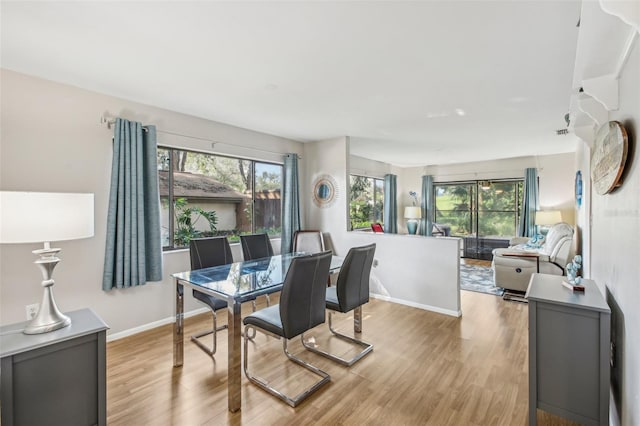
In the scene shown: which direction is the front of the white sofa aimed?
to the viewer's left

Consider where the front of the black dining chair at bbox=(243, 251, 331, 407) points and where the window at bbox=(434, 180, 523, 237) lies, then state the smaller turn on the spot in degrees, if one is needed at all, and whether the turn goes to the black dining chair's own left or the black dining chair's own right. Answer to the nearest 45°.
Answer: approximately 90° to the black dining chair's own right

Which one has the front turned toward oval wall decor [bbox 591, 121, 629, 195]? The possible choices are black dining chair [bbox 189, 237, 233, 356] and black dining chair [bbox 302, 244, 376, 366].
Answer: black dining chair [bbox 189, 237, 233, 356]

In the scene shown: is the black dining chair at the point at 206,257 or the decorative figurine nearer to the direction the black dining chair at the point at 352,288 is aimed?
the black dining chair

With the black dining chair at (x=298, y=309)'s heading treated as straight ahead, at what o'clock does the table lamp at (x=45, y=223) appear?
The table lamp is roughly at 10 o'clock from the black dining chair.

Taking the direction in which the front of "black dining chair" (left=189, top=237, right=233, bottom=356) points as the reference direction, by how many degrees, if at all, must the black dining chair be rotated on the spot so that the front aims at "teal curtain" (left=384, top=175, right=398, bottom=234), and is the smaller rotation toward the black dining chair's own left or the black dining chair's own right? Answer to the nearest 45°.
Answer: approximately 90° to the black dining chair's own left

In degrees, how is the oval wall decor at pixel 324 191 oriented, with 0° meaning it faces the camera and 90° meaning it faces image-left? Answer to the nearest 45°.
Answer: approximately 0°

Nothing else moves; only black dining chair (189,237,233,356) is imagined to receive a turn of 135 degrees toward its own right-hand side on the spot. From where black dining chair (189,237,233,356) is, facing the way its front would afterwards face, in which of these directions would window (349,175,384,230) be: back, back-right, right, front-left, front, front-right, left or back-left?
back-right

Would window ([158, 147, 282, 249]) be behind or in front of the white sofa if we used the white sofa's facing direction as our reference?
in front

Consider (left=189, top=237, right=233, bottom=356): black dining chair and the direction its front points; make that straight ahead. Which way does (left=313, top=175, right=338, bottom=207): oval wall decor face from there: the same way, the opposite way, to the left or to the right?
to the right

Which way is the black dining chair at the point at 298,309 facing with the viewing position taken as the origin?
facing away from the viewer and to the left of the viewer

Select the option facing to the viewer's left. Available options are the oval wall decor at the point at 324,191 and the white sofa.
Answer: the white sofa

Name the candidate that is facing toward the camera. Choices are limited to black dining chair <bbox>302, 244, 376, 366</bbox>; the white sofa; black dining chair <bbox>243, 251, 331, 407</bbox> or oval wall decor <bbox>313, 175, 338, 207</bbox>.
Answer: the oval wall decor
